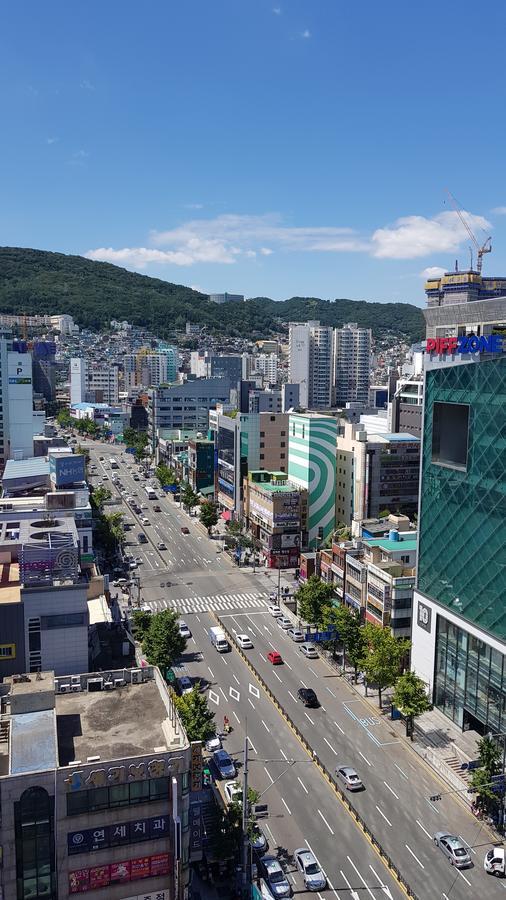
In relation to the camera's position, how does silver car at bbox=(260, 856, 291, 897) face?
facing the viewer and to the right of the viewer

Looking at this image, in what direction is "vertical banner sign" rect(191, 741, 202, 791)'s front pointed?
toward the camera

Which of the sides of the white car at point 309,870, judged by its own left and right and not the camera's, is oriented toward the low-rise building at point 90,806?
right

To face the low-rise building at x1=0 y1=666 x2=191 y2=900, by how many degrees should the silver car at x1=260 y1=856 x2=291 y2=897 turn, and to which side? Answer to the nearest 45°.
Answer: approximately 90° to its right

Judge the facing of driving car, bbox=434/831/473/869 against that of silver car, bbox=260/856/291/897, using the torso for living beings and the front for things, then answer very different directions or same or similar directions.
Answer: very different directions

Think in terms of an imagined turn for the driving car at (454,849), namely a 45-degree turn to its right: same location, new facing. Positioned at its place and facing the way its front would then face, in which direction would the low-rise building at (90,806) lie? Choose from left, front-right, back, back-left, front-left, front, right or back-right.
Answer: back-left

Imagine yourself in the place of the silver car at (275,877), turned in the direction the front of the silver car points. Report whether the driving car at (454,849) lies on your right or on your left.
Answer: on your left

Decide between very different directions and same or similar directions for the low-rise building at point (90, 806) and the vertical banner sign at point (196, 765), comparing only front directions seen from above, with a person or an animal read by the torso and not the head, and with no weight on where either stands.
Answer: same or similar directions

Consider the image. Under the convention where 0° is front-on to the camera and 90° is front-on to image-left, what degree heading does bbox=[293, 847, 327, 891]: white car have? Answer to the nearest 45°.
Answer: approximately 315°
